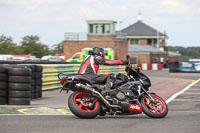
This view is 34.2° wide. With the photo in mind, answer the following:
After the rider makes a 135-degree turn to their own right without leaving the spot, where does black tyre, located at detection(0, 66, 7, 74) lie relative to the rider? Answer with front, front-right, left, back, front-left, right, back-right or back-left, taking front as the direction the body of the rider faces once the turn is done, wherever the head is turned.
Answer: right

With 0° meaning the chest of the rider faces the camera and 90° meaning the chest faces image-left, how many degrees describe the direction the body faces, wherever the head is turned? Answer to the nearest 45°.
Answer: approximately 270°

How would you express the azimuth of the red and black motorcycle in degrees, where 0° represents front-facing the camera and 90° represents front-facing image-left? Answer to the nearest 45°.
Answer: approximately 270°

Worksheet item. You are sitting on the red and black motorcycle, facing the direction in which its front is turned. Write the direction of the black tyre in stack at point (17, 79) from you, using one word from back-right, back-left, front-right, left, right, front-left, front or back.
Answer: back-left

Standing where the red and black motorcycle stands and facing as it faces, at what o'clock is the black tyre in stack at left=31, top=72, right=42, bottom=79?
The black tyre in stack is roughly at 8 o'clock from the red and black motorcycle.

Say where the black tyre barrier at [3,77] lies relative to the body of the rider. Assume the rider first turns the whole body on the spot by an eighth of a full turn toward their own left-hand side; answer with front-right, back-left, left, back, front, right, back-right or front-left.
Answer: left
